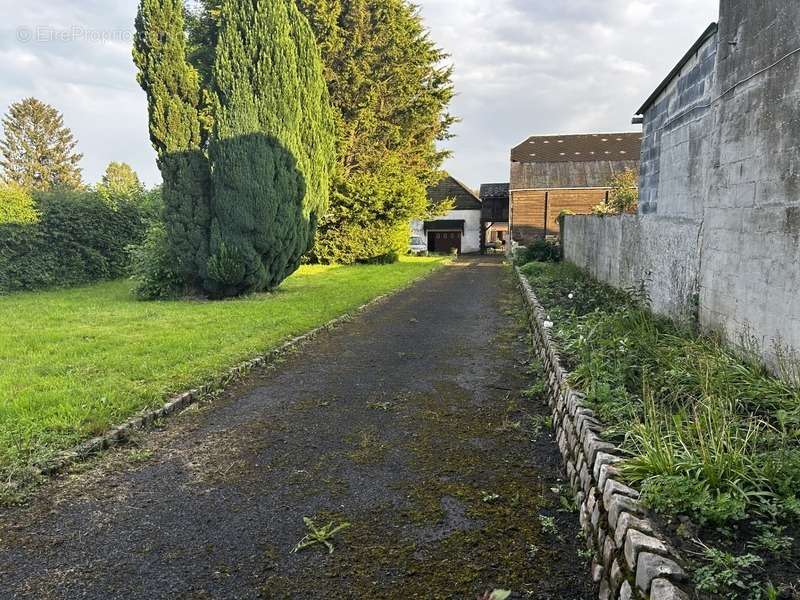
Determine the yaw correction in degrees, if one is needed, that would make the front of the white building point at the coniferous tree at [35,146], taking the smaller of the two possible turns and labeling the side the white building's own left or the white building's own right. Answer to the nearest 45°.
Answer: approximately 90° to the white building's own right

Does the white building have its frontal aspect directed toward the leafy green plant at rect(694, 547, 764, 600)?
yes

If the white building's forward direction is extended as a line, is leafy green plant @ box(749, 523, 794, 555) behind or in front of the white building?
in front

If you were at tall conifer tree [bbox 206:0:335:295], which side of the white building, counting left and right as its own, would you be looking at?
front

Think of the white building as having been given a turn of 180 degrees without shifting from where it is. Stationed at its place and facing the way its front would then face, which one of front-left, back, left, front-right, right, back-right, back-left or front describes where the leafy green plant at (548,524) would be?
back

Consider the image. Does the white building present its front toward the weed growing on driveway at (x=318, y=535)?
yes

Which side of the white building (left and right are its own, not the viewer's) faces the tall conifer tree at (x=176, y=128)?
front

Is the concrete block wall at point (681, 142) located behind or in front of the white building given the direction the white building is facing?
in front

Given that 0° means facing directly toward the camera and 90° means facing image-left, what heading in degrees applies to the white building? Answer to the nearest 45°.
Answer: approximately 0°

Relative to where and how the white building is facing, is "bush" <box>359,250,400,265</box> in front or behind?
in front
